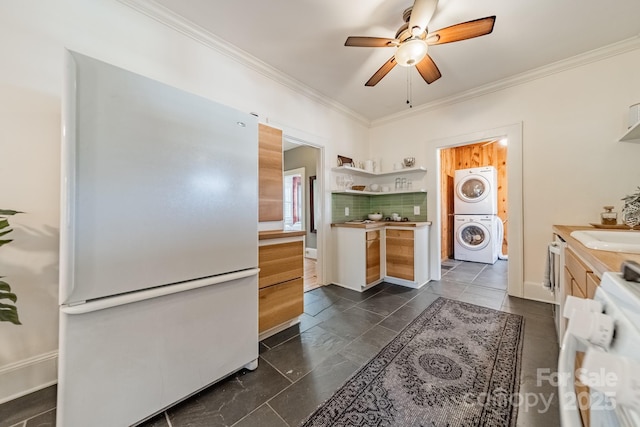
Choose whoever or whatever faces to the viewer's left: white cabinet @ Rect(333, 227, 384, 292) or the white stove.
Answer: the white stove

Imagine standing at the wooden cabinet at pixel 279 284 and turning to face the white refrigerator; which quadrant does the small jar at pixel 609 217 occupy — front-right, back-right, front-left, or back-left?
back-left

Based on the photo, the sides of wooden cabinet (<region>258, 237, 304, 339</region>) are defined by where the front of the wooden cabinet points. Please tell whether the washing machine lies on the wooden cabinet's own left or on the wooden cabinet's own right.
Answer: on the wooden cabinet's own left

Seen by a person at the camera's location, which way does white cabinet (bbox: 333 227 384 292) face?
facing the viewer and to the right of the viewer

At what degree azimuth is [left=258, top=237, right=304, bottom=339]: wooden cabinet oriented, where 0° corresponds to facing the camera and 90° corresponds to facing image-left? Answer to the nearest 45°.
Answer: approximately 315°

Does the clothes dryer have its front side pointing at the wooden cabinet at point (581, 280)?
yes

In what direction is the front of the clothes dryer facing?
toward the camera

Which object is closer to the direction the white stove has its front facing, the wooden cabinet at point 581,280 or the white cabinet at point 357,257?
the white cabinet

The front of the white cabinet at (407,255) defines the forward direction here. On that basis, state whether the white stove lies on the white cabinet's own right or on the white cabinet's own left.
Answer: on the white cabinet's own left

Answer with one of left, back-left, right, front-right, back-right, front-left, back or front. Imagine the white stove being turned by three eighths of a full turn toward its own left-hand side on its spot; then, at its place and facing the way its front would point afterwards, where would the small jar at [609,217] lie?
back-left

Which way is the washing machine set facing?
toward the camera
